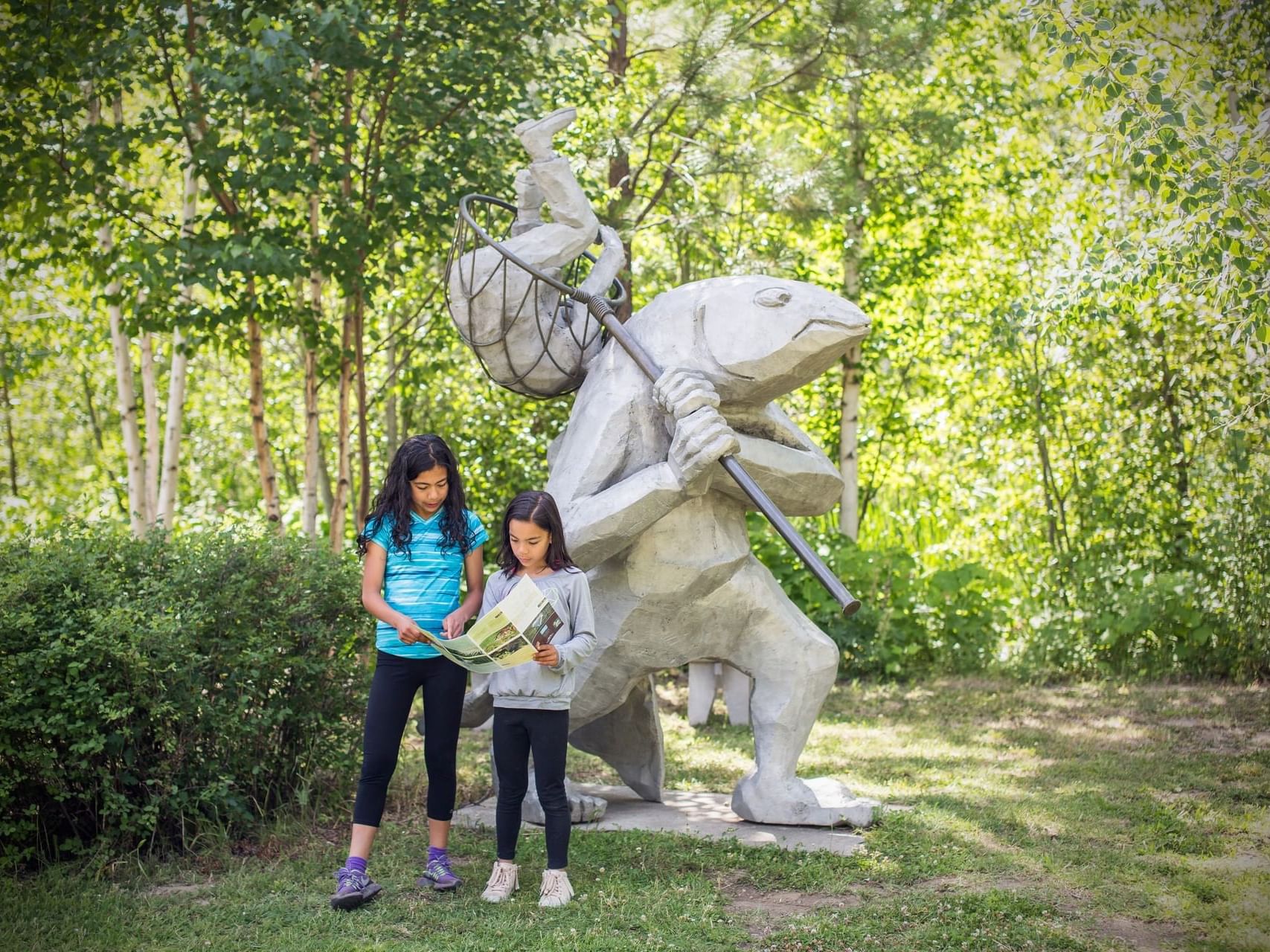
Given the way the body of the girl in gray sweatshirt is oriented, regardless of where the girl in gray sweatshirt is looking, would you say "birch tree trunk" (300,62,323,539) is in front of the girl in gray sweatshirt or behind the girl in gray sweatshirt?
behind

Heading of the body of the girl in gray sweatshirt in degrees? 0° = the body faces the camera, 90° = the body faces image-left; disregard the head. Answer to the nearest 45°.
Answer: approximately 0°

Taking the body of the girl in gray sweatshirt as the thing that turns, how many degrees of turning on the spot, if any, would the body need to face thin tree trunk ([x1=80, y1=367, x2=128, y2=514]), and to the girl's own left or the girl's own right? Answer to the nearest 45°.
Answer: approximately 135° to the girl's own right

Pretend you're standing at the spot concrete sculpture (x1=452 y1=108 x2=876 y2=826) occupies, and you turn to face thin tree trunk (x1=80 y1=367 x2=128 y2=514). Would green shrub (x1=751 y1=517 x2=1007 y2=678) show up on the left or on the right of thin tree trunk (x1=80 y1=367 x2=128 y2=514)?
right

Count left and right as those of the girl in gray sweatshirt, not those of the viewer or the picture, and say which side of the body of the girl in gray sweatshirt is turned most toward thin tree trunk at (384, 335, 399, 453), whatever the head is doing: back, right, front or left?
back

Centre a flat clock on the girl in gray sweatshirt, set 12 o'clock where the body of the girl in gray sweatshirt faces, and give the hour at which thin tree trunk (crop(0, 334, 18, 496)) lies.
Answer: The thin tree trunk is roughly at 5 o'clock from the girl in gray sweatshirt.

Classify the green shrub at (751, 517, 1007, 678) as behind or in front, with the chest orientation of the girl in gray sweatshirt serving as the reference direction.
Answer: behind

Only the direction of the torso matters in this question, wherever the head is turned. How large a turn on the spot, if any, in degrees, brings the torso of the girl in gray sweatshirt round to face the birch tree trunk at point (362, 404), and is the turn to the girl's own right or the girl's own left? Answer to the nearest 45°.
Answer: approximately 180°

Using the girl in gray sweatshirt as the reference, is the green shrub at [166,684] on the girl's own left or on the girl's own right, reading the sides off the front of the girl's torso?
on the girl's own right

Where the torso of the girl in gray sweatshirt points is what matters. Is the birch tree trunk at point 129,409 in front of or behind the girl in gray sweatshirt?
behind

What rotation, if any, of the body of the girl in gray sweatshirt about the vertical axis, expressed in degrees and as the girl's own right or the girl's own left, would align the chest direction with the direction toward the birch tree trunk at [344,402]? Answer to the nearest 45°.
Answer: approximately 180°

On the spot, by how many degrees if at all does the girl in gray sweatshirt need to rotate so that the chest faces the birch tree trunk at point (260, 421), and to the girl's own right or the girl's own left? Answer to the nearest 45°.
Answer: approximately 135° to the girl's own right
